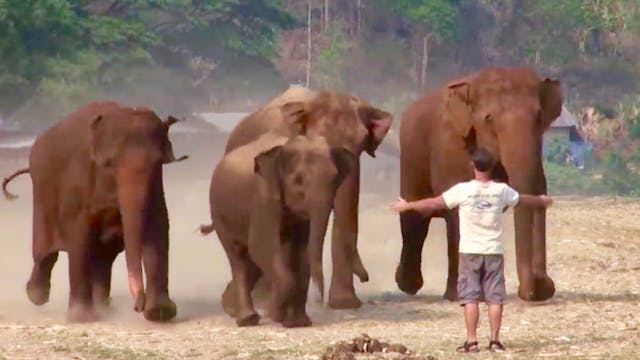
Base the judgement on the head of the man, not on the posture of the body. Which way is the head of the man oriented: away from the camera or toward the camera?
away from the camera

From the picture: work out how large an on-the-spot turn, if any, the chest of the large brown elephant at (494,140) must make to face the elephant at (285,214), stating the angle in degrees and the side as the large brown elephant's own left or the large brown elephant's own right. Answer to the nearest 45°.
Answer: approximately 90° to the large brown elephant's own right

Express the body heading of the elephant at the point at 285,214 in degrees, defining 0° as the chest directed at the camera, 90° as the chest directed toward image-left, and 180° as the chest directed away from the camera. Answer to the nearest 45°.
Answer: approximately 315°

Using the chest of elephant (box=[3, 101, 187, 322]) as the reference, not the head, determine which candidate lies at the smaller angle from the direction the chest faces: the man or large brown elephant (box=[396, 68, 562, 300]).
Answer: the man

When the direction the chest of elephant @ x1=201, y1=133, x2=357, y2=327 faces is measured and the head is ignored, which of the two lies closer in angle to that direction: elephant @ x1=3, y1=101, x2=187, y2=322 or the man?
the man

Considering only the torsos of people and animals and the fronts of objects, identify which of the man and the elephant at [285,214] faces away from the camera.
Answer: the man

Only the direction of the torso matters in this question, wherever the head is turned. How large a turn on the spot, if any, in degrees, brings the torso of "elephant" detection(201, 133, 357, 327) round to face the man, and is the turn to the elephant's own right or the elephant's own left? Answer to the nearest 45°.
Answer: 0° — it already faces them

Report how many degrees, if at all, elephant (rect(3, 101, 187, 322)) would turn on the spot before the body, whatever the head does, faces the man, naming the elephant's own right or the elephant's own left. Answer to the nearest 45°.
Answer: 0° — it already faces them

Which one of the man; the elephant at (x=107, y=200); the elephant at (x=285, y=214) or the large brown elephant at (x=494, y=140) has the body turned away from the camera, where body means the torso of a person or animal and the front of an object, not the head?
the man

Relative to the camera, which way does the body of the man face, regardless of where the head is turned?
away from the camera

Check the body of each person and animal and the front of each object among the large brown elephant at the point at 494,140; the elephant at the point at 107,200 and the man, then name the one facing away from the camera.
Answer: the man

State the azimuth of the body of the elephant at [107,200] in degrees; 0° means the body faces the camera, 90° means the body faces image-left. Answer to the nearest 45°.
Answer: approximately 315°

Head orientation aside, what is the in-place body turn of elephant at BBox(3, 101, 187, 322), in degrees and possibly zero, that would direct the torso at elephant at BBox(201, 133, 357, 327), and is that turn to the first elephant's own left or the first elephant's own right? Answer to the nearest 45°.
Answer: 0° — it already faces it

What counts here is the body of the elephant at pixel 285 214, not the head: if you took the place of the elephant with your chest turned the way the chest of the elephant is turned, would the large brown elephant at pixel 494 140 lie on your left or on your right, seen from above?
on your left
